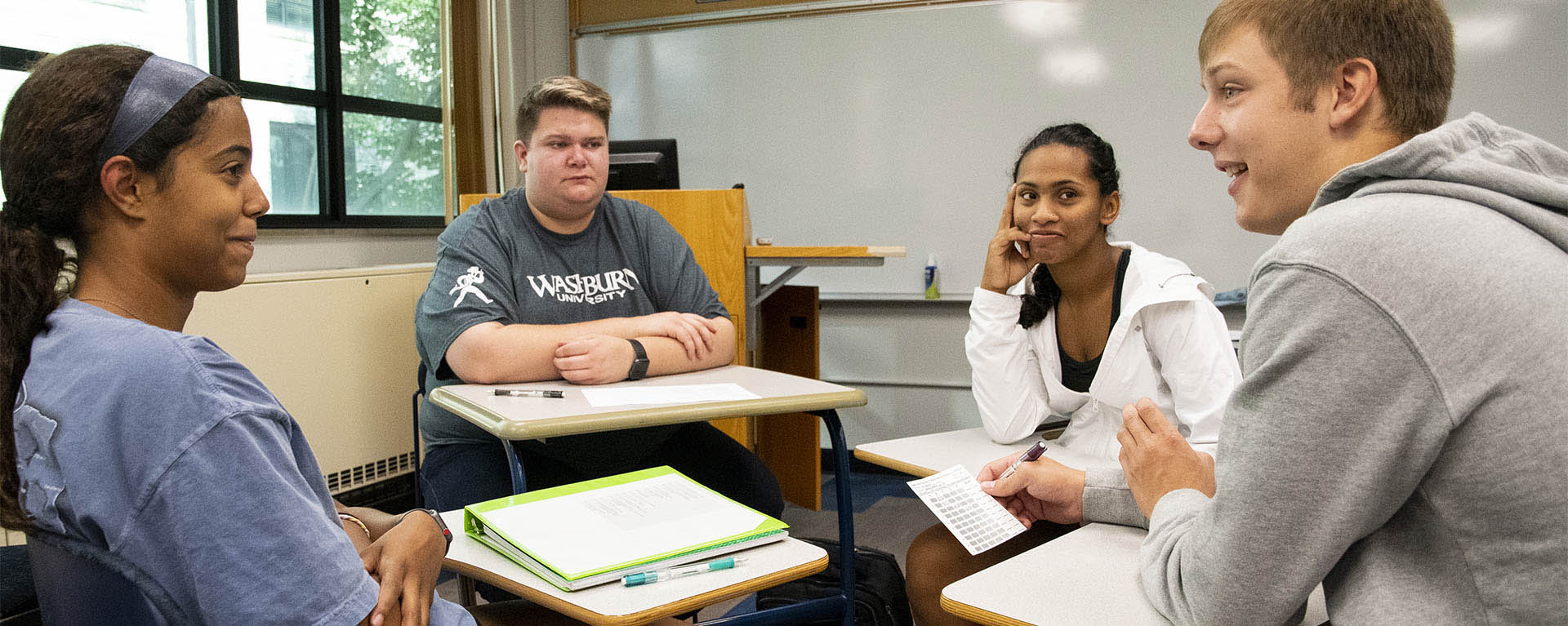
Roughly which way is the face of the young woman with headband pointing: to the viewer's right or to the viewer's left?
to the viewer's right

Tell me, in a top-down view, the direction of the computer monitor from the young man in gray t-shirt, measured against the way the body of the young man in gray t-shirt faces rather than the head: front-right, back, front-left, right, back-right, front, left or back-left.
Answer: back-left

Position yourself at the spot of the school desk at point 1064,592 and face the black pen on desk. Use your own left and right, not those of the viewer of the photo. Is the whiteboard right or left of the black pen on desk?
right

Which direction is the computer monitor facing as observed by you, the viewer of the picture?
facing away from the viewer

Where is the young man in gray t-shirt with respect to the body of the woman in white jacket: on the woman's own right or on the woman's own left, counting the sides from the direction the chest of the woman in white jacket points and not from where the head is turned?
on the woman's own right

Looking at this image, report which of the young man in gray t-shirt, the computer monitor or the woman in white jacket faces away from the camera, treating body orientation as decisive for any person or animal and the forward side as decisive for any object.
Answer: the computer monitor

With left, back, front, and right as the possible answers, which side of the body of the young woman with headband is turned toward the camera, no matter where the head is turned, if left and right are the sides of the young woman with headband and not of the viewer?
right

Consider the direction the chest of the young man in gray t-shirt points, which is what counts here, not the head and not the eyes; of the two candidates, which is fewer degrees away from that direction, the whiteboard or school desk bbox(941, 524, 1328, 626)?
the school desk

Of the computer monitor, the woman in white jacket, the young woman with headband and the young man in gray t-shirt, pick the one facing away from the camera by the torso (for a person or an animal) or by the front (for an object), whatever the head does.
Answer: the computer monitor

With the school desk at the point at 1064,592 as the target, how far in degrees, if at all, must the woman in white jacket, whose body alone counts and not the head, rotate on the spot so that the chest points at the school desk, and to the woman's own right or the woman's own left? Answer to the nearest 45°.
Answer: approximately 45° to the woman's own left
